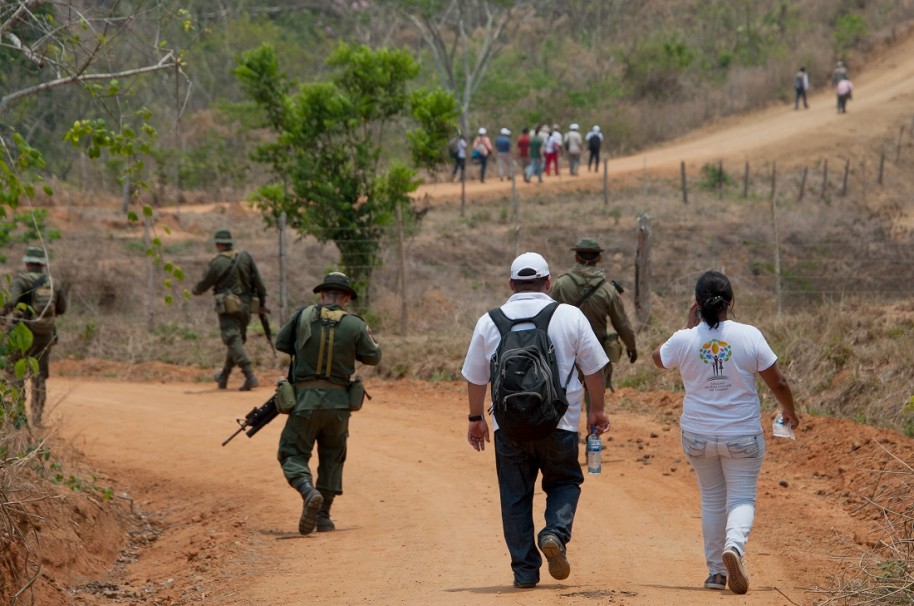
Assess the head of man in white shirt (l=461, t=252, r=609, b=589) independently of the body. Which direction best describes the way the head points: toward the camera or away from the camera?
away from the camera

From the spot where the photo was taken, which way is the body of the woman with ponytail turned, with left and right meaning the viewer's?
facing away from the viewer

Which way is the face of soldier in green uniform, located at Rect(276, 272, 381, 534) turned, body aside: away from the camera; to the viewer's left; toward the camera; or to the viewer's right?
away from the camera

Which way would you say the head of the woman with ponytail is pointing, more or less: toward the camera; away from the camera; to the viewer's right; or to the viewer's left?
away from the camera

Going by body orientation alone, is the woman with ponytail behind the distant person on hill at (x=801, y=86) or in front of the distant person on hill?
behind

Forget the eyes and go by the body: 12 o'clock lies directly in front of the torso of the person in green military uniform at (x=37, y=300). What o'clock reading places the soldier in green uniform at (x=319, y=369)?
the soldier in green uniform at (x=319, y=369) is roughly at 5 o'clock from the person in green military uniform at (x=37, y=300).

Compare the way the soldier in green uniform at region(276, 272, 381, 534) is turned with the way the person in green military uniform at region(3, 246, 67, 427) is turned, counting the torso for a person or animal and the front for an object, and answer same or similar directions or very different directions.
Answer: same or similar directions

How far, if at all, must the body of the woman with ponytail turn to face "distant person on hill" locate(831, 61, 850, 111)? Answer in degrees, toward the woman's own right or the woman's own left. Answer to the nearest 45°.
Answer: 0° — they already face them

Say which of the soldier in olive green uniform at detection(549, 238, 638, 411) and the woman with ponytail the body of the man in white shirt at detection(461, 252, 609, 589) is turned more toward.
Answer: the soldier in olive green uniform

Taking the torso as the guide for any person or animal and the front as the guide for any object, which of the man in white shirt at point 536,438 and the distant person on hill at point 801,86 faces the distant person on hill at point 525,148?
the man in white shirt

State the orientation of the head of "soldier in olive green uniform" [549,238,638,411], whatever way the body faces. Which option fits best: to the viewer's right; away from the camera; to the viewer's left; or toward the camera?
away from the camera

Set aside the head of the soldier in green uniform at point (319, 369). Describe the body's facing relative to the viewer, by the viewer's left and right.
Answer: facing away from the viewer

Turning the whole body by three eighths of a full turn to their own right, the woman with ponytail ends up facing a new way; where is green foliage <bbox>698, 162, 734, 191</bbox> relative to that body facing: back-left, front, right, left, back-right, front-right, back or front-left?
back-left

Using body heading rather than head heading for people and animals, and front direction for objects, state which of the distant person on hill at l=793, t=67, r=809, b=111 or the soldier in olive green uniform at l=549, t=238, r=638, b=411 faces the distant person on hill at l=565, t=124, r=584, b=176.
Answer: the soldier in olive green uniform

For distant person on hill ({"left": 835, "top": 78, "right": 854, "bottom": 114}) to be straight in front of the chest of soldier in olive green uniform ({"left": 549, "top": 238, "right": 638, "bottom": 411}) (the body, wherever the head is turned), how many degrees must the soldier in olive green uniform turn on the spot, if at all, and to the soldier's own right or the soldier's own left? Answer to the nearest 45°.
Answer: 0° — they already face them

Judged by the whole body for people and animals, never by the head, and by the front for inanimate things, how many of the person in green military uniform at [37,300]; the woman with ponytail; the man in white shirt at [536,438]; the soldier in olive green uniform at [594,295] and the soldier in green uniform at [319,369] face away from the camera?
5

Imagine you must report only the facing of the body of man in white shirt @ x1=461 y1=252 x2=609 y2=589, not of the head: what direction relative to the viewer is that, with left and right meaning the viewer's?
facing away from the viewer

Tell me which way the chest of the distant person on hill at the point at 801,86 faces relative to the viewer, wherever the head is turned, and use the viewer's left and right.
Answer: facing away from the viewer and to the right of the viewer

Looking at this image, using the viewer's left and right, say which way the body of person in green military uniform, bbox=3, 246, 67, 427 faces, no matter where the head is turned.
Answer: facing away from the viewer

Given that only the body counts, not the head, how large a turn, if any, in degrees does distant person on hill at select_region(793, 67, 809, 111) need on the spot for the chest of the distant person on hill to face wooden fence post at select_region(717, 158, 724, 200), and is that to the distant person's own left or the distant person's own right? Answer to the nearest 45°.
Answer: approximately 135° to the distant person's own right

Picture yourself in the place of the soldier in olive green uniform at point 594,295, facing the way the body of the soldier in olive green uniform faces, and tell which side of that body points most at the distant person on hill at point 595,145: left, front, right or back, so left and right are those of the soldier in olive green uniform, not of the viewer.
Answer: front
